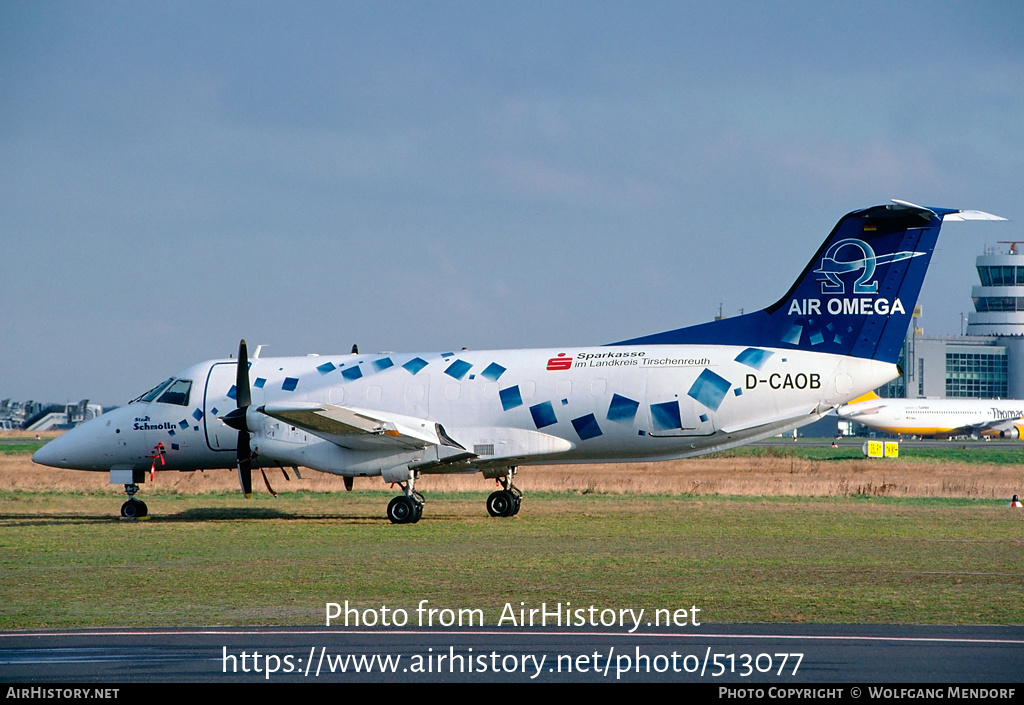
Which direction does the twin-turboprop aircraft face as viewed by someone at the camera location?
facing to the left of the viewer
